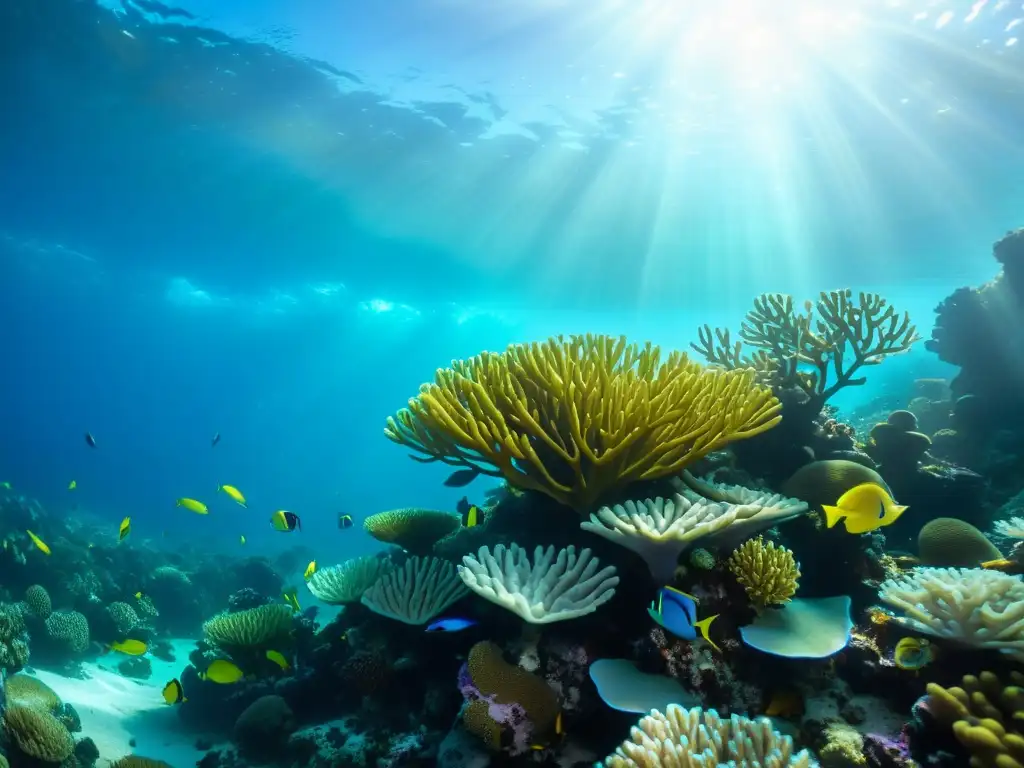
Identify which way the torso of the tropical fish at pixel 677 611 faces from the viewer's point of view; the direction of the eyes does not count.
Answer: to the viewer's left

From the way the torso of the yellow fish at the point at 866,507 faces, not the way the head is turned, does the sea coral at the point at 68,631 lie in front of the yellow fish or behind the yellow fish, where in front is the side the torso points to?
behind

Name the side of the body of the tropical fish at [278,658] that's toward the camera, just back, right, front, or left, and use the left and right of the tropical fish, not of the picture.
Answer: left

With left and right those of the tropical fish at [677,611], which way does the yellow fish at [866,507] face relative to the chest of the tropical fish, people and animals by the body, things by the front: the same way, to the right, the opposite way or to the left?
the opposite way

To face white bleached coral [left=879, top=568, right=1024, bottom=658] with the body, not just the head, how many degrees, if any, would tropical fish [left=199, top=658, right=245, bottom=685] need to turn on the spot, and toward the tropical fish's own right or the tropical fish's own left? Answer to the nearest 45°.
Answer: approximately 45° to the tropical fish's own right

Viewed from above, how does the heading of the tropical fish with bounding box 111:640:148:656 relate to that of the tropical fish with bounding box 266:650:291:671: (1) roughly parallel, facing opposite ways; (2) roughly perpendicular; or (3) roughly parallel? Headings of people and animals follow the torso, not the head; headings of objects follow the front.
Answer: roughly parallel, facing opposite ways
